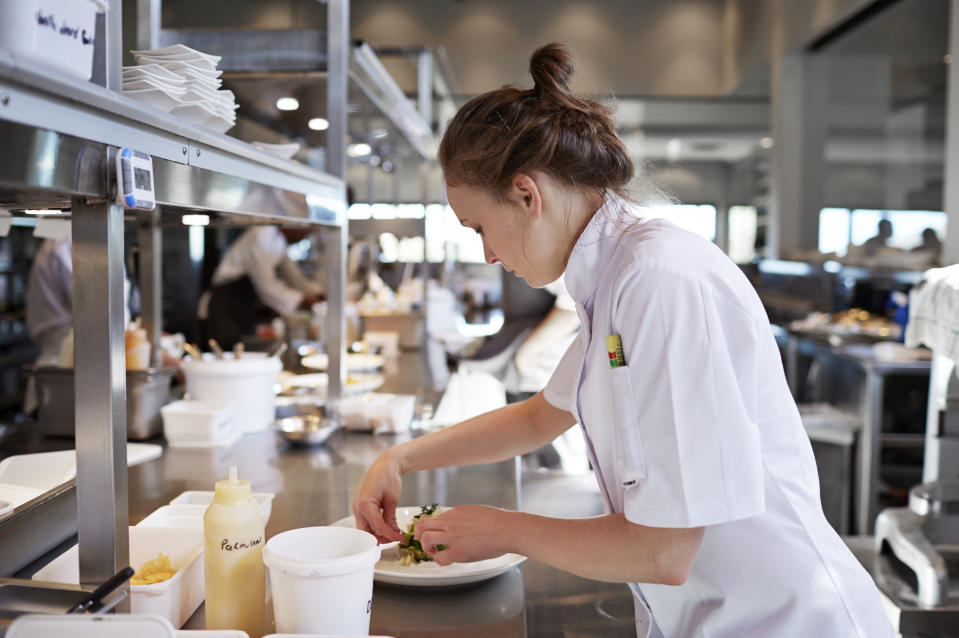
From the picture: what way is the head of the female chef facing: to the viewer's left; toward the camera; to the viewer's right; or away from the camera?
to the viewer's left

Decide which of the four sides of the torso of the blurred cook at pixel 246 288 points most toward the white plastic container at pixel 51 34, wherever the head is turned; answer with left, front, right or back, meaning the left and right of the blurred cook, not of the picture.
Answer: right

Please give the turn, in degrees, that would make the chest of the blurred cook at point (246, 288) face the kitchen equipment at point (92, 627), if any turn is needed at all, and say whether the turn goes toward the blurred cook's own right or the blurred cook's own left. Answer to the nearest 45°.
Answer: approximately 90° to the blurred cook's own right

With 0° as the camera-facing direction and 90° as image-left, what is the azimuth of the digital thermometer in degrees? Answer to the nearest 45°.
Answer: approximately 315°

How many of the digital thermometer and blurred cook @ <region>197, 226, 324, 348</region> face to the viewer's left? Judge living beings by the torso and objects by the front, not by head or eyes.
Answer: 0

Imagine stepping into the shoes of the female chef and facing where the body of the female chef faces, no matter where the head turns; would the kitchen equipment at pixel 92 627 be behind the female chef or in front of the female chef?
in front

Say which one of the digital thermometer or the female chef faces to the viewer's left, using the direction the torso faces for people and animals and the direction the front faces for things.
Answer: the female chef

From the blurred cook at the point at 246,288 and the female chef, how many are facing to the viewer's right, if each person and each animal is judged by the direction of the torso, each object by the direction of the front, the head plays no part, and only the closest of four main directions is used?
1

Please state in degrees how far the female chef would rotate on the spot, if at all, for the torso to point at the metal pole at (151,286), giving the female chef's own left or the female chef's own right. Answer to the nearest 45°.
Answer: approximately 45° to the female chef's own right

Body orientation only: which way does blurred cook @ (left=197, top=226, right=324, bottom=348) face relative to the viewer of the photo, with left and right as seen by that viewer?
facing to the right of the viewer

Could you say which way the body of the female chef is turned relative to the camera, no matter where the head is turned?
to the viewer's left

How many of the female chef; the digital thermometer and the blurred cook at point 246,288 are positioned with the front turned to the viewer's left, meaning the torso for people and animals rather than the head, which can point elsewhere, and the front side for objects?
1
